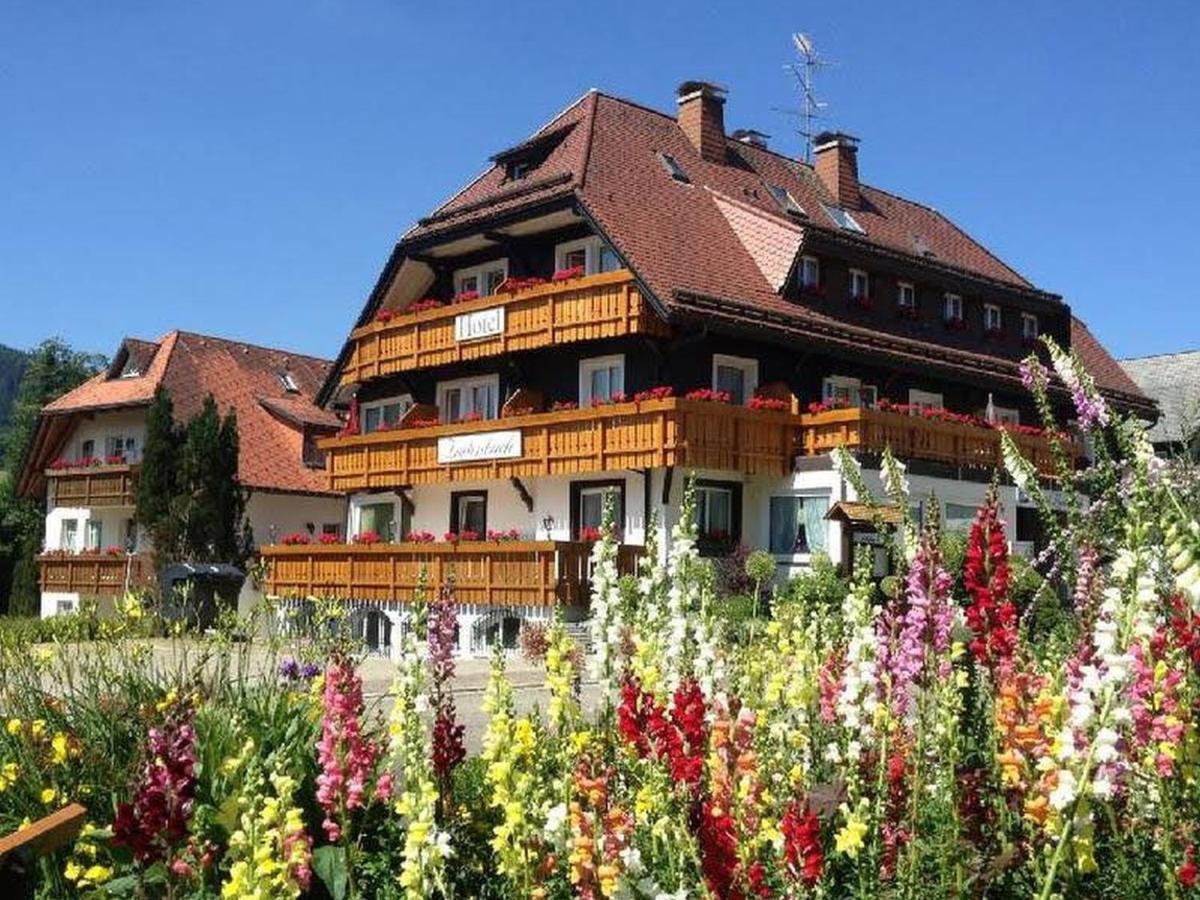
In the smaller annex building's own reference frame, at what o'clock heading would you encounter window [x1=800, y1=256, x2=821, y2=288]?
The window is roughly at 9 o'clock from the smaller annex building.

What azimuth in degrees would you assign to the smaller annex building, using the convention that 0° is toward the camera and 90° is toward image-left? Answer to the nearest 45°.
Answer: approximately 45°

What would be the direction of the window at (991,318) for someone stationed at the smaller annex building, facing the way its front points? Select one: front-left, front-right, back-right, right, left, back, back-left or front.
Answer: left

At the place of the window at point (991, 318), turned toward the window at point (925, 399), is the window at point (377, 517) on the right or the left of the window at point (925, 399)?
right

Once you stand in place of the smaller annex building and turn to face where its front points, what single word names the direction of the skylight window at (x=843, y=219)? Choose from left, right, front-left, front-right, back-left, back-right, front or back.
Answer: left

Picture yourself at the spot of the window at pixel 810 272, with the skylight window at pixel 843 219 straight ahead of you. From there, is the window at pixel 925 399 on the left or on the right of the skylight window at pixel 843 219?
right

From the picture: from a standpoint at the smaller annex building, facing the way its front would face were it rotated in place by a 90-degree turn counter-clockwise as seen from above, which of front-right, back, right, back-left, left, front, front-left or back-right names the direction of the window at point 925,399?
front

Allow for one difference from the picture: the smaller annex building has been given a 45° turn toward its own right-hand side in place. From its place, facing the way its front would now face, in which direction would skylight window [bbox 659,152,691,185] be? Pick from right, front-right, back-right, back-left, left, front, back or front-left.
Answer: back-left

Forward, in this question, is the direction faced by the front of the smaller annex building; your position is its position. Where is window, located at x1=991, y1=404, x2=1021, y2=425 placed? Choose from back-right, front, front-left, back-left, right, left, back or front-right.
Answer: left
